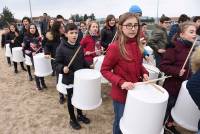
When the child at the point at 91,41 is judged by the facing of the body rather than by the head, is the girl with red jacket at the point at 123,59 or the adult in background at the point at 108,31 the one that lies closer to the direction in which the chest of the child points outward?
the girl with red jacket

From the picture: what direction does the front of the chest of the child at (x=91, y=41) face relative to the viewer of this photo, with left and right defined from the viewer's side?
facing the viewer and to the right of the viewer

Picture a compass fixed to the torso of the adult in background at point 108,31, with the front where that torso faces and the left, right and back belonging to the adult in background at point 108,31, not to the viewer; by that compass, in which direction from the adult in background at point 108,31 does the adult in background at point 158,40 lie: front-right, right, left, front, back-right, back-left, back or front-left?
front-left

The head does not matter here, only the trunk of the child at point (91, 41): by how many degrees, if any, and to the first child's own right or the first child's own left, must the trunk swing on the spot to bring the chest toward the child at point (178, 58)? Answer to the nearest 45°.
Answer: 0° — they already face them

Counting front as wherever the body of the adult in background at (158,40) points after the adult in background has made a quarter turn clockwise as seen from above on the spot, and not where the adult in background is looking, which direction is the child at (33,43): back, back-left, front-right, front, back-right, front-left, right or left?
front-right
